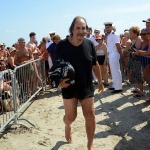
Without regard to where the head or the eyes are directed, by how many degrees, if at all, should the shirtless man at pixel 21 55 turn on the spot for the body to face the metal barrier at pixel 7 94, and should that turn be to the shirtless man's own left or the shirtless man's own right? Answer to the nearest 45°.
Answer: approximately 45° to the shirtless man's own right

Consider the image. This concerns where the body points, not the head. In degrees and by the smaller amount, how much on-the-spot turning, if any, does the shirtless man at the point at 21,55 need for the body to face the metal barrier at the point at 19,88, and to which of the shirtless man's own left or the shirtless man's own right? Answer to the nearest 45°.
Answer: approximately 45° to the shirtless man's own right

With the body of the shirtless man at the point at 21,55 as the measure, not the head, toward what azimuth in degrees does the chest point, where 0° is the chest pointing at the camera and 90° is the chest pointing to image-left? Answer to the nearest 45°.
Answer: approximately 315°
